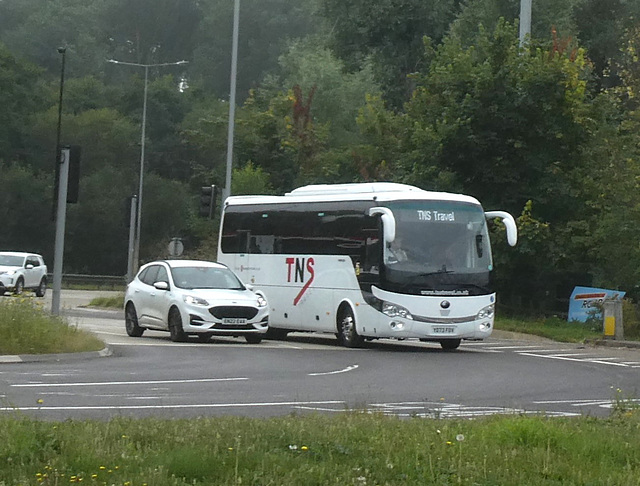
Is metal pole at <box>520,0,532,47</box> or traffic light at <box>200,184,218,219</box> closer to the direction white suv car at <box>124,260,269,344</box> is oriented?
the metal pole

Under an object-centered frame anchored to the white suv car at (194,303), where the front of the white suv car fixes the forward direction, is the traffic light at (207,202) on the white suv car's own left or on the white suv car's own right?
on the white suv car's own left

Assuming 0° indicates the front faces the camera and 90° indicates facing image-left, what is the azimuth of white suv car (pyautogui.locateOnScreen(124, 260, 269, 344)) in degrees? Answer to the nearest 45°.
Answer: approximately 315°

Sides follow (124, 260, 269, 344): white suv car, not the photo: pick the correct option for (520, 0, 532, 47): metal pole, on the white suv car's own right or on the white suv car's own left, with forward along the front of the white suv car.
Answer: on the white suv car's own left

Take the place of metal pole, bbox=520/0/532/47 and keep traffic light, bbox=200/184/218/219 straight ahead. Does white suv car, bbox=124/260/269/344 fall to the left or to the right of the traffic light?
left

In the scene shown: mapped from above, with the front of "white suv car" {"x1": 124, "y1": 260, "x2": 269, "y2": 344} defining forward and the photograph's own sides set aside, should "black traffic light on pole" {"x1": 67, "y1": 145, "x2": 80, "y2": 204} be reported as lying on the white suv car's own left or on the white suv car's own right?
on the white suv car's own right
